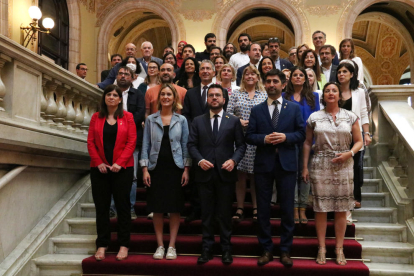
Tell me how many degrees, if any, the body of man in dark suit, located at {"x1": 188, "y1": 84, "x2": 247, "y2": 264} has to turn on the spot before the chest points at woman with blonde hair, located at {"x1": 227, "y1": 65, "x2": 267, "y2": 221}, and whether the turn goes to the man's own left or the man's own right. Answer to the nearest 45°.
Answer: approximately 135° to the man's own left

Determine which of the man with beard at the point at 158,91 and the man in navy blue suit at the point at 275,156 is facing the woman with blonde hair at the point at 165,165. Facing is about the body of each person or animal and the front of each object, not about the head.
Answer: the man with beard

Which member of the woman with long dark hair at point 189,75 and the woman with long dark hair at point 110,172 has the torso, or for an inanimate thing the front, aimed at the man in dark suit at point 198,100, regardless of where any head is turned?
the woman with long dark hair at point 189,75

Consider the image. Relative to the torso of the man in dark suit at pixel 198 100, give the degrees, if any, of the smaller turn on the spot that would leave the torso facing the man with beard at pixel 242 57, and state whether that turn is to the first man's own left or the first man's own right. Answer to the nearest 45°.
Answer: approximately 180°

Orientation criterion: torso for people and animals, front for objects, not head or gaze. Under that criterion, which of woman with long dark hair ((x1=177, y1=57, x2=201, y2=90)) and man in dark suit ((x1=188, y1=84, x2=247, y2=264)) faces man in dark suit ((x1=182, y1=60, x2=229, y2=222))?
the woman with long dark hair

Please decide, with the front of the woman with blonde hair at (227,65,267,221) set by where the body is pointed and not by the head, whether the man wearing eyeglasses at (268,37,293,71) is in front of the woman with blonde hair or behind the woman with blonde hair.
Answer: behind

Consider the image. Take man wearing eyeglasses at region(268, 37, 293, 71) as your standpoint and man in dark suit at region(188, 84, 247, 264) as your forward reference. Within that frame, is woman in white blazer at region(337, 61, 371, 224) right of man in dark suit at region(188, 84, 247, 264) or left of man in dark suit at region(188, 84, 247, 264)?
left

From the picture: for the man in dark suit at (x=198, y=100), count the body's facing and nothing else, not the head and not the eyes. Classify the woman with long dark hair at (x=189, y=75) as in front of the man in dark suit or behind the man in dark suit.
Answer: behind
